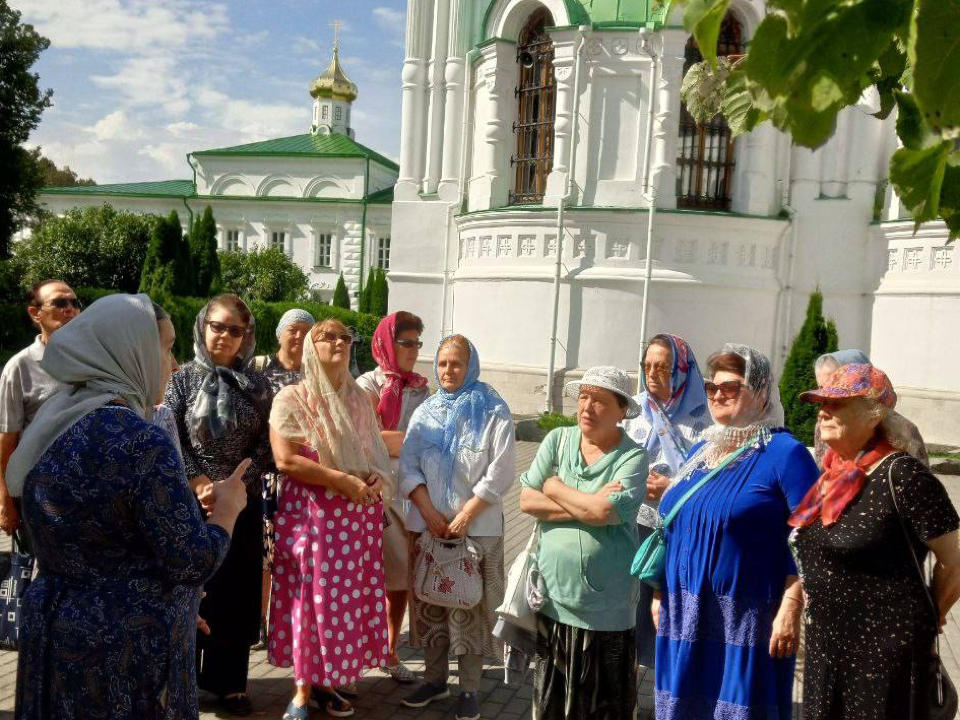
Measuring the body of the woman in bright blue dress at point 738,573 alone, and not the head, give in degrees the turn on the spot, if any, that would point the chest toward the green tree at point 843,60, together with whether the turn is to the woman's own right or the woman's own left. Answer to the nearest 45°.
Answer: approximately 45° to the woman's own left

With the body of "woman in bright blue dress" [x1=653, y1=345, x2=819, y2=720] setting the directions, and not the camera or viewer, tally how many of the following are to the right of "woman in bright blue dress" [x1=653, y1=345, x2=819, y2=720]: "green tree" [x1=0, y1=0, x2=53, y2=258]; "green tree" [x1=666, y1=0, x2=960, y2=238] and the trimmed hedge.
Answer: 2

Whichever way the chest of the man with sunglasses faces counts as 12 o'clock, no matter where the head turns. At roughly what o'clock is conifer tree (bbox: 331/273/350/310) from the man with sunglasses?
The conifer tree is roughly at 8 o'clock from the man with sunglasses.

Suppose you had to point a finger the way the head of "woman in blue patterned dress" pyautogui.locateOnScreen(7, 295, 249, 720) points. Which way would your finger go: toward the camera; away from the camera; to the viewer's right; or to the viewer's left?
to the viewer's right

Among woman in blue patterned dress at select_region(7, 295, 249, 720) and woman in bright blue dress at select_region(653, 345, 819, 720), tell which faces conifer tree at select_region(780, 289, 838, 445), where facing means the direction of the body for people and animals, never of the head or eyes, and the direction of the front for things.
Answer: woman in blue patterned dress at select_region(7, 295, 249, 720)

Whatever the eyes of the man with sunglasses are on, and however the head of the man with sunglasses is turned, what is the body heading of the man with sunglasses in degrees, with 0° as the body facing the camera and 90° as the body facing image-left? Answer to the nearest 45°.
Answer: approximately 315°

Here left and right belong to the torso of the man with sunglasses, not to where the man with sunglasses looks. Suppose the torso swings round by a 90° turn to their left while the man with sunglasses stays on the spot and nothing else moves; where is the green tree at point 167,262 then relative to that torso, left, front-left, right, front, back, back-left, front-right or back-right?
front-left

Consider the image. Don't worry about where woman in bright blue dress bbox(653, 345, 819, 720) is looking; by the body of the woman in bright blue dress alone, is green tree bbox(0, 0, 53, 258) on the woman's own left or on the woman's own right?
on the woman's own right

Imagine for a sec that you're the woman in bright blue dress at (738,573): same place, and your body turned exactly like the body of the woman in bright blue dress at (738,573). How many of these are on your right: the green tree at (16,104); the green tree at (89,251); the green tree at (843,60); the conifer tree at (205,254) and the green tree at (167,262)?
4

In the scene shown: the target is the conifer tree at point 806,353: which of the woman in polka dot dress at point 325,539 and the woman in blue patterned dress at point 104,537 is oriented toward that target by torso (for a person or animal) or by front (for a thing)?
the woman in blue patterned dress

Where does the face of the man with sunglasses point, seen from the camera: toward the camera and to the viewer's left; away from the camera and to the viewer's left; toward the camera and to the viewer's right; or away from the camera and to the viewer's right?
toward the camera and to the viewer's right

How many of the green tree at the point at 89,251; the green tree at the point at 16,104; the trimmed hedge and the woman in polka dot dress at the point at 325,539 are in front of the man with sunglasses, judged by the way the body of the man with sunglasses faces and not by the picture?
1

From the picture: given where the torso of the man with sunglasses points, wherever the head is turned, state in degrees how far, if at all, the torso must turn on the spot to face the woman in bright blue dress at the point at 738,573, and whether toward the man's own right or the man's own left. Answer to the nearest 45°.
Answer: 0° — they already face them

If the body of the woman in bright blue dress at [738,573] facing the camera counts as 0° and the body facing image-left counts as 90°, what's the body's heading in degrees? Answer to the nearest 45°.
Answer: approximately 45°

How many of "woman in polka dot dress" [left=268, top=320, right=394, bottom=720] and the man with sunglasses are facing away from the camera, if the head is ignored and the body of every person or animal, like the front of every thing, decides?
0

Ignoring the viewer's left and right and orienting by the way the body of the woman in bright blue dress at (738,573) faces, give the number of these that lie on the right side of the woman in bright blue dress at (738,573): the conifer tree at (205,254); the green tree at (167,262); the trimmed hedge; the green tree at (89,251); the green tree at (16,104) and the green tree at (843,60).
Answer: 5

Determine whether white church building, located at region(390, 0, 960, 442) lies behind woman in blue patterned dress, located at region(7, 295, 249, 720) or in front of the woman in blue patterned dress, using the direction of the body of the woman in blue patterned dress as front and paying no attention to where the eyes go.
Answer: in front

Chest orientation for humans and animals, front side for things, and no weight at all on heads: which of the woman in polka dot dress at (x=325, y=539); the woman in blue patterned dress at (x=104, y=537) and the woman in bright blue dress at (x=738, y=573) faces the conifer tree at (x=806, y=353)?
the woman in blue patterned dress at (x=104, y=537)

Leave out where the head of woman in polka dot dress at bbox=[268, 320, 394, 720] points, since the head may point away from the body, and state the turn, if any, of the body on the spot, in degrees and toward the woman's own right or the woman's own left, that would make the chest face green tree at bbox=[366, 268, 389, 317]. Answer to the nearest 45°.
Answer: approximately 135° to the woman's own left

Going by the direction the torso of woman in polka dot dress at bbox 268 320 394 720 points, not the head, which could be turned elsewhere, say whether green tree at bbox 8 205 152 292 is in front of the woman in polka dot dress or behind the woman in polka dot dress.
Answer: behind
